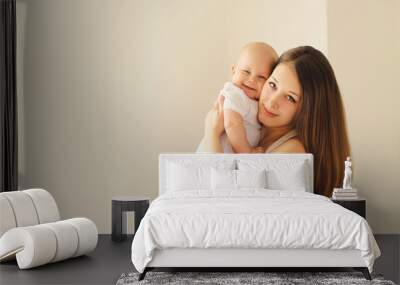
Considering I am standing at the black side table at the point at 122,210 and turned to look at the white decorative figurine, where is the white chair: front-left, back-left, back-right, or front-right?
back-right

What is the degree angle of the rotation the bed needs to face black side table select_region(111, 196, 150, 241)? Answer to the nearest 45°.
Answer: approximately 135° to its right

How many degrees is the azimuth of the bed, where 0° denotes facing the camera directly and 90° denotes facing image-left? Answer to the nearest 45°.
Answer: approximately 0°

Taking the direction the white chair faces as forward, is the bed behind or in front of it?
in front

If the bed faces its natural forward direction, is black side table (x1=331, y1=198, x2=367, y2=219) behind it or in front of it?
behind

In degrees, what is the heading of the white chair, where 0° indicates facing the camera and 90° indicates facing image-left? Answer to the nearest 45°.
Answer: approximately 315°

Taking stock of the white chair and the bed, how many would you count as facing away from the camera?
0

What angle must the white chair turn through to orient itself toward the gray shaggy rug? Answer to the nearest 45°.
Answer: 0° — it already faces it

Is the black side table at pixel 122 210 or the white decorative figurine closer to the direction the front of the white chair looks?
the white decorative figurine
